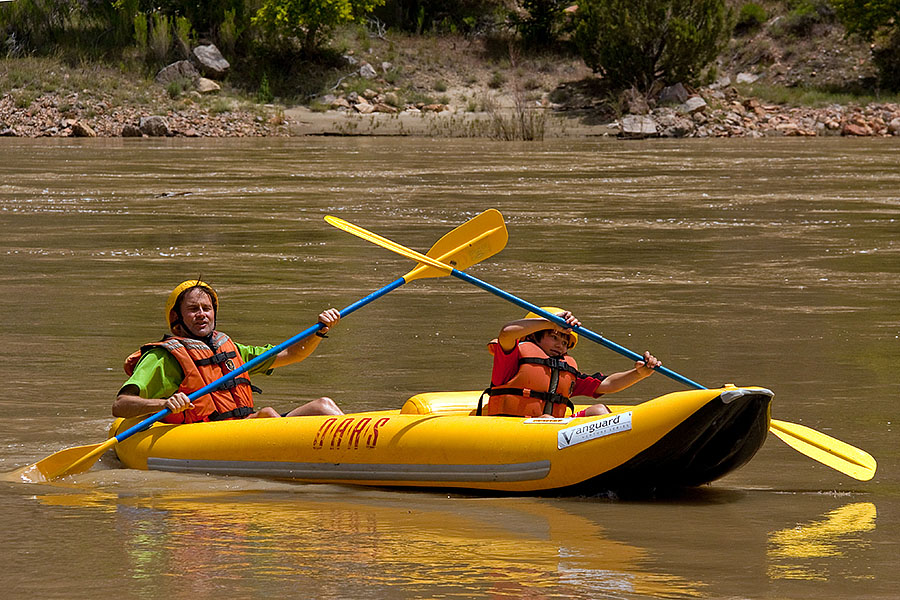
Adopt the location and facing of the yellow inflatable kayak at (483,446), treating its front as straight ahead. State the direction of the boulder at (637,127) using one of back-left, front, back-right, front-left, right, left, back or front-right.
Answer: left

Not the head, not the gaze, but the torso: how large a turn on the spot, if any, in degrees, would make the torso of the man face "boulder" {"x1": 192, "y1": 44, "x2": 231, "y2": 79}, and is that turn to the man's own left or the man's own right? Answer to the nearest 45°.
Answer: approximately 135° to the man's own left

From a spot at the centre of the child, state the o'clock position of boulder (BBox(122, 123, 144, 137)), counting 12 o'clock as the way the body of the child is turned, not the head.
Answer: The boulder is roughly at 7 o'clock from the child.

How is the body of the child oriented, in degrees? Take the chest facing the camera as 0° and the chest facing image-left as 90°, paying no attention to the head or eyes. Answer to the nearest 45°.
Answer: approximately 315°

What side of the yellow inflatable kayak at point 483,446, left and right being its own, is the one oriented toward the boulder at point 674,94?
left

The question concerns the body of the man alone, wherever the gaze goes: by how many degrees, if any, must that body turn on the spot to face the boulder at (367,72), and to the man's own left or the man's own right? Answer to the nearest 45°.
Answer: approximately 135° to the man's own left

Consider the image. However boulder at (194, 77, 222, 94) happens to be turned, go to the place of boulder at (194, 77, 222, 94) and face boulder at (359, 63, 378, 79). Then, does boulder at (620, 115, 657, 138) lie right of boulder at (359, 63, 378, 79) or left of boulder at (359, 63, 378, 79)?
right

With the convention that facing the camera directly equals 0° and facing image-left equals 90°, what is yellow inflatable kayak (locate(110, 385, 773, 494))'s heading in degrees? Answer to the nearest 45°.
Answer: approximately 270°
